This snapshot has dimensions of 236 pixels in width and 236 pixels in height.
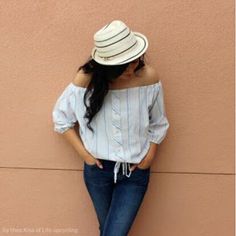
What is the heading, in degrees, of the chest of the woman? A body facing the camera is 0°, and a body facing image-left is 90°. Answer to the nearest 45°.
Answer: approximately 0°
